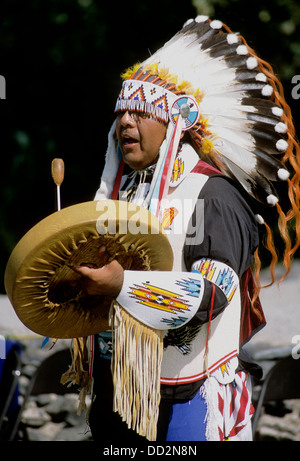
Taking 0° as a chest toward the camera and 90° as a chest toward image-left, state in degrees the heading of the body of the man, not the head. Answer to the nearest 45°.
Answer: approximately 45°

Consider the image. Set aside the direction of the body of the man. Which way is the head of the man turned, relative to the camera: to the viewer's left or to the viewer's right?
to the viewer's left
